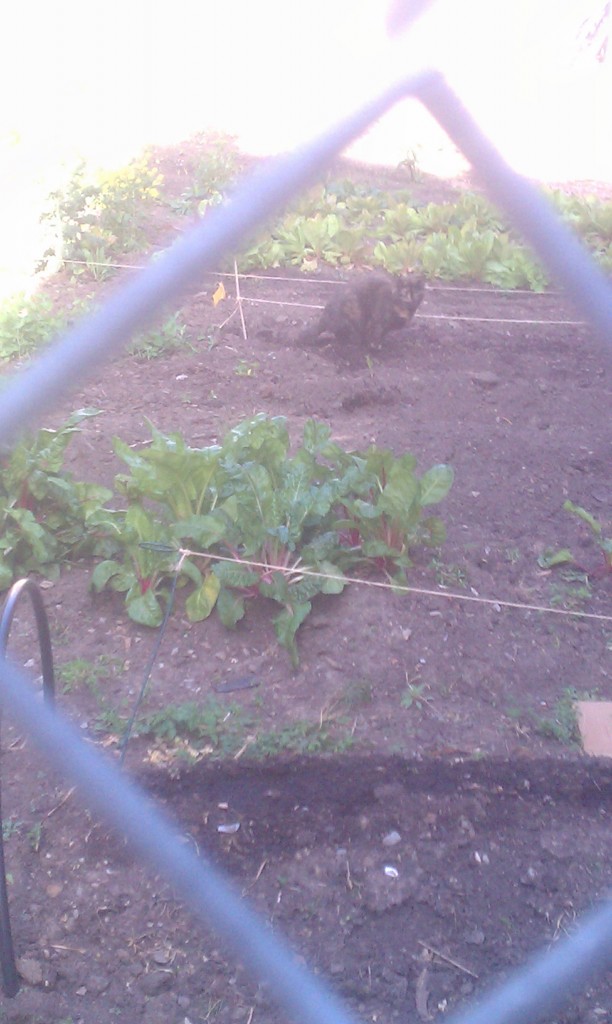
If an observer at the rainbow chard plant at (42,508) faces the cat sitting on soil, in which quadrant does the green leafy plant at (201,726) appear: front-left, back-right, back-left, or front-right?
back-right

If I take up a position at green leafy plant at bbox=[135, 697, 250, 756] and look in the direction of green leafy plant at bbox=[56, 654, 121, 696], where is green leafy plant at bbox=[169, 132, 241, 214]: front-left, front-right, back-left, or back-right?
front-right

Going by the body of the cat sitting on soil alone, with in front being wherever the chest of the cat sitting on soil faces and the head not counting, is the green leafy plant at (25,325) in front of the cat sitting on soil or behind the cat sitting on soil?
behind

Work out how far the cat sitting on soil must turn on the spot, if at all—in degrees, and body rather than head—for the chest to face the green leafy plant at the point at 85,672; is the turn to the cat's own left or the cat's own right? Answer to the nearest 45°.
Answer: approximately 90° to the cat's own right

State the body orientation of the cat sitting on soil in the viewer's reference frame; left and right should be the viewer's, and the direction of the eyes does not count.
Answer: facing to the right of the viewer

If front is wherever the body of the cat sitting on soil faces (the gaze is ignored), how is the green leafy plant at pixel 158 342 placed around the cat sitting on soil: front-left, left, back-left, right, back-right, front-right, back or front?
back

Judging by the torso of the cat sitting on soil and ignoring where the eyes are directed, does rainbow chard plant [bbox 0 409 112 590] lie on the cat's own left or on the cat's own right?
on the cat's own right
